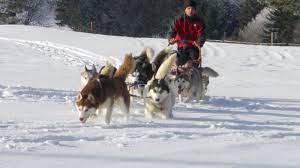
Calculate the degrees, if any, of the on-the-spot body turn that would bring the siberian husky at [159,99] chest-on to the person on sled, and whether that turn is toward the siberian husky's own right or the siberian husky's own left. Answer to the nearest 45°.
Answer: approximately 180°

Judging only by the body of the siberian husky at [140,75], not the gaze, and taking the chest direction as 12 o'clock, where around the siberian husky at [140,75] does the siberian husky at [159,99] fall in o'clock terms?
the siberian husky at [159,99] is roughly at 10 o'clock from the siberian husky at [140,75].

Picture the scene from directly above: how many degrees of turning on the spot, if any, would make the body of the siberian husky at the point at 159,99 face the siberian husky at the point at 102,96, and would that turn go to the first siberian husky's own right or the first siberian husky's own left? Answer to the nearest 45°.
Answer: approximately 45° to the first siberian husky's own right

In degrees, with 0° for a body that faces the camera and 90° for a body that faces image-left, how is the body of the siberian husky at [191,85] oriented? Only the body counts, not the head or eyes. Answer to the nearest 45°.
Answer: approximately 45°
